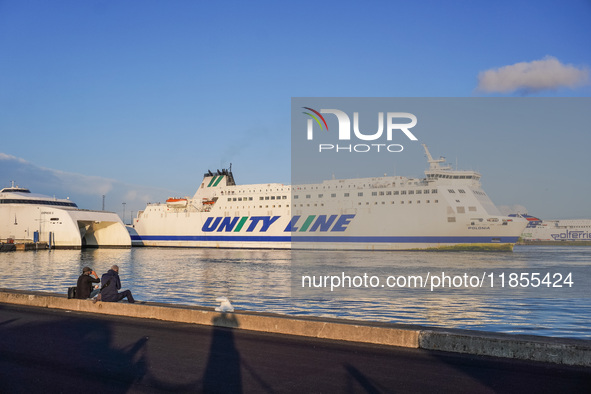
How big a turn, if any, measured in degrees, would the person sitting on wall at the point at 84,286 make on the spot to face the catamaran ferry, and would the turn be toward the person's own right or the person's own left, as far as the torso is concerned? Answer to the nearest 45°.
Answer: approximately 45° to the person's own left

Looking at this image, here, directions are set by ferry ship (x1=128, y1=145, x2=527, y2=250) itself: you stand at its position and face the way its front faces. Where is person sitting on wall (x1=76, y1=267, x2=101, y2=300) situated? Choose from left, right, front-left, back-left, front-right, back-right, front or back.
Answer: right

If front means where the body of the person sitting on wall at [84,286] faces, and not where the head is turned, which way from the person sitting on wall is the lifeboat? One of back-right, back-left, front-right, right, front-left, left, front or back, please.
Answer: front-left

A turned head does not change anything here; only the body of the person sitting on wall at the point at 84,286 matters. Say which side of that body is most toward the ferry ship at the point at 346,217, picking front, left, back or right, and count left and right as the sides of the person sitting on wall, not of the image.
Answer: front

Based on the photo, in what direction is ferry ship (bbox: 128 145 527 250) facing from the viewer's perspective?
to the viewer's right

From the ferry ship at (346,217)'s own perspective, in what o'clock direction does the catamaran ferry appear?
The catamaran ferry is roughly at 6 o'clock from the ferry ship.

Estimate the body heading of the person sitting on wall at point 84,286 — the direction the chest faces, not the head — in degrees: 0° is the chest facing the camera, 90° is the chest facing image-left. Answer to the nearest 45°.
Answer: approximately 225°
